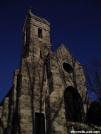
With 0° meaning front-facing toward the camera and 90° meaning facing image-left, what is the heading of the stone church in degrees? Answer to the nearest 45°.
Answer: approximately 315°
